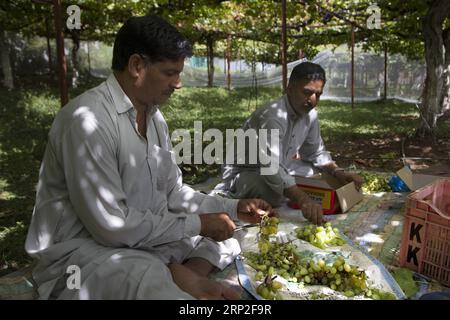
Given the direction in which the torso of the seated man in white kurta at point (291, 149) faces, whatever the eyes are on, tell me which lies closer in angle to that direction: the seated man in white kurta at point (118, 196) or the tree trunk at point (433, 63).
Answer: the seated man in white kurta

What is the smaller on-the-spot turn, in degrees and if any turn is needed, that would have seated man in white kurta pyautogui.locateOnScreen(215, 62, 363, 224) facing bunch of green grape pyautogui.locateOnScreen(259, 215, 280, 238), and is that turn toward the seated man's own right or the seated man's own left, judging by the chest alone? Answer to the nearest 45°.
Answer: approximately 45° to the seated man's own right

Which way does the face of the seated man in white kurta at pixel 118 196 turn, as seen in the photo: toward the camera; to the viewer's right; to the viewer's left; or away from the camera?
to the viewer's right

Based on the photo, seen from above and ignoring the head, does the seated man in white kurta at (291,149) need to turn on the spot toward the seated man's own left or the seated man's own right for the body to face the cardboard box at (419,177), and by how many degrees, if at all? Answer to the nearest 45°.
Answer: approximately 45° to the seated man's own left

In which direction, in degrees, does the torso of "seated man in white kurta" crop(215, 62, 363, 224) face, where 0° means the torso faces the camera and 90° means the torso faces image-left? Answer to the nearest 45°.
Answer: approximately 315°

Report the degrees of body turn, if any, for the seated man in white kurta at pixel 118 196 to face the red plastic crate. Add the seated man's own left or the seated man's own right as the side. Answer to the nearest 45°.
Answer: approximately 45° to the seated man's own left

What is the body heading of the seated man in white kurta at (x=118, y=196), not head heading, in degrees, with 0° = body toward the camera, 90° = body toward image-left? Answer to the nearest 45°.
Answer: approximately 315°

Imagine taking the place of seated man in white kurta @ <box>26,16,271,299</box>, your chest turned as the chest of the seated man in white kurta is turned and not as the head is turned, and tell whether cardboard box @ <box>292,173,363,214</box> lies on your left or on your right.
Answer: on your left

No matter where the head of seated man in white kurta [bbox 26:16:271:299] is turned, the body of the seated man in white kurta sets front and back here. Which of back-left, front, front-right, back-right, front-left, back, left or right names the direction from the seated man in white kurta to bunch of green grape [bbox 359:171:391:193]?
left

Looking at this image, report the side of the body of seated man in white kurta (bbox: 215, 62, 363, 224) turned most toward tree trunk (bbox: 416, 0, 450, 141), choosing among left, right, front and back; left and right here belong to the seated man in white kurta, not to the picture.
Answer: left

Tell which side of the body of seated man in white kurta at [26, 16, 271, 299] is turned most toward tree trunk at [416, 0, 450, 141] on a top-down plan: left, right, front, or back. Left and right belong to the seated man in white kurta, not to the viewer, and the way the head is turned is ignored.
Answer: left

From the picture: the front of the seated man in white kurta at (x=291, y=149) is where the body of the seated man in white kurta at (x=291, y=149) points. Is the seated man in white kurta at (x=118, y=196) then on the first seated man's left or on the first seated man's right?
on the first seated man's right
